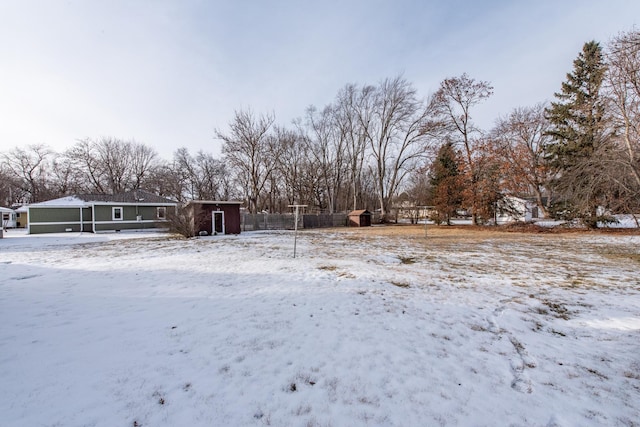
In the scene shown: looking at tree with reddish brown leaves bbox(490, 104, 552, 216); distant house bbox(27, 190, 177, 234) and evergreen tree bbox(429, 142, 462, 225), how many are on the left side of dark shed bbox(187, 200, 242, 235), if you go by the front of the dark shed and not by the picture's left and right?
2

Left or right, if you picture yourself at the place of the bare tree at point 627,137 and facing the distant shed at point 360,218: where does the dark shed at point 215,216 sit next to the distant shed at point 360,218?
left

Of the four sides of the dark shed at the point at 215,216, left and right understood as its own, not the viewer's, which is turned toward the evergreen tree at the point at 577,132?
left

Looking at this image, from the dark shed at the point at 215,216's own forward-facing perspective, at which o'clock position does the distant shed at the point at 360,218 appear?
The distant shed is roughly at 8 o'clock from the dark shed.

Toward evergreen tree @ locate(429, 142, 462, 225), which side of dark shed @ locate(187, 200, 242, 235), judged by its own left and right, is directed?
left

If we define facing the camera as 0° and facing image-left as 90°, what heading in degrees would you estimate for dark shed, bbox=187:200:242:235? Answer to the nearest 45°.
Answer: approximately 0°
